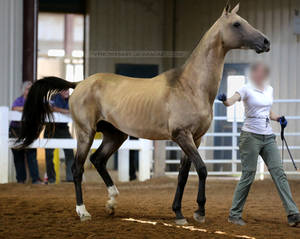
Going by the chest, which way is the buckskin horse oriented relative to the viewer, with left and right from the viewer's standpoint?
facing to the right of the viewer

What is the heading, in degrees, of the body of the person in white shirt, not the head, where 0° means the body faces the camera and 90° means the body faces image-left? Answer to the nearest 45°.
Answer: approximately 315°
